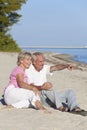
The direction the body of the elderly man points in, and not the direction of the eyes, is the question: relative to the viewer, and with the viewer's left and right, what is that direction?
facing the viewer and to the right of the viewer

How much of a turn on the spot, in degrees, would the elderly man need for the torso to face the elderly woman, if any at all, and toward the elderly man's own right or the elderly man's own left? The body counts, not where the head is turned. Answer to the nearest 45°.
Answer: approximately 135° to the elderly man's own right

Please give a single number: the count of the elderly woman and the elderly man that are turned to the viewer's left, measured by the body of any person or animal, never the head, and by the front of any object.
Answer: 0
